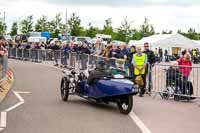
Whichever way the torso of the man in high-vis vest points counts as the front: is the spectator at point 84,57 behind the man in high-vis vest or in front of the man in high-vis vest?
behind

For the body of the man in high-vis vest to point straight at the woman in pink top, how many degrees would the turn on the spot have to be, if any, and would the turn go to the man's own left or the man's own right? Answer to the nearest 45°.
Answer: approximately 45° to the man's own left

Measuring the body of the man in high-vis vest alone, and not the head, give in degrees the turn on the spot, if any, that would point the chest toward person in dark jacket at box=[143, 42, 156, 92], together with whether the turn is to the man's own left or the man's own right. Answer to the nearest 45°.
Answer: approximately 135° to the man's own left

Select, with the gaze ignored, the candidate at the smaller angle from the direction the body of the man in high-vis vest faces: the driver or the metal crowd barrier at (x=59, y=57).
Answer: the driver

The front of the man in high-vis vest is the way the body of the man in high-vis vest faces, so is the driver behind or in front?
in front

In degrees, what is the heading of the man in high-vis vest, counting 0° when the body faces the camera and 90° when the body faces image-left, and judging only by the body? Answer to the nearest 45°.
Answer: approximately 0°

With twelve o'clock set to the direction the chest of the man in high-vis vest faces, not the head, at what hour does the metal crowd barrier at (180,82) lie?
The metal crowd barrier is roughly at 10 o'clock from the man in high-vis vest.
